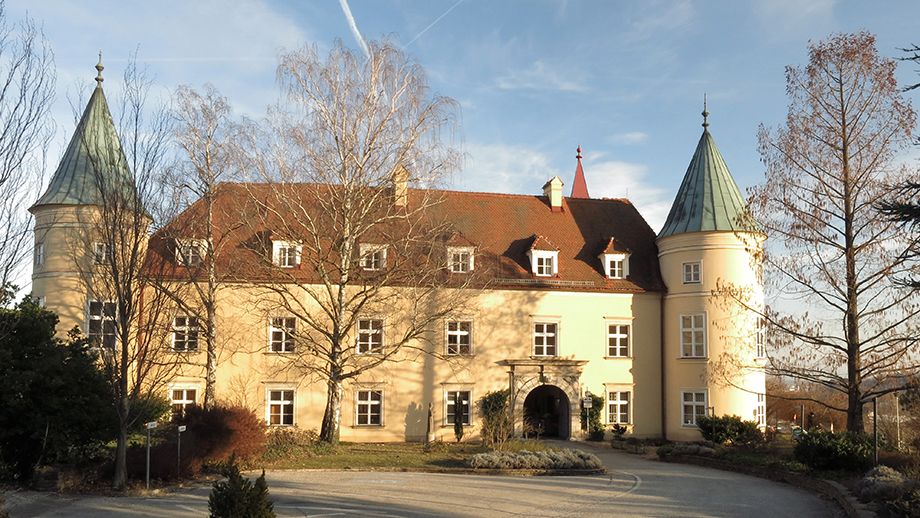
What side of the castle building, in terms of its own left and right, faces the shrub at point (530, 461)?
front

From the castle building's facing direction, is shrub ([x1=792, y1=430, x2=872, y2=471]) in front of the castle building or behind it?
in front

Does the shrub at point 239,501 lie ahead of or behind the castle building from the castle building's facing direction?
ahead

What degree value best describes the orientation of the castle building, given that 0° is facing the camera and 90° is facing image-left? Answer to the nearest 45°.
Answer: approximately 0°
